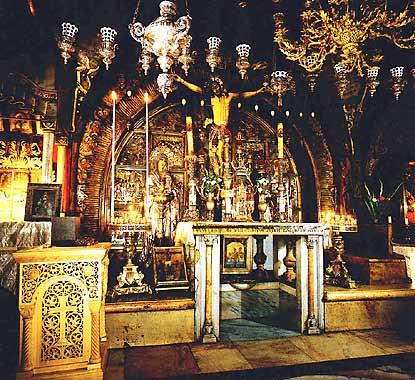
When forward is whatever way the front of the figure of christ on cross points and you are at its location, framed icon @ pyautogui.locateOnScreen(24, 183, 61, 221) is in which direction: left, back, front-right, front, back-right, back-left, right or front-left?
front-right

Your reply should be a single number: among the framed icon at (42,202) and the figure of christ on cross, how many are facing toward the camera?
2

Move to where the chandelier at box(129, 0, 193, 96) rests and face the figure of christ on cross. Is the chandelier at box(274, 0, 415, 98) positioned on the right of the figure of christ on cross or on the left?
right

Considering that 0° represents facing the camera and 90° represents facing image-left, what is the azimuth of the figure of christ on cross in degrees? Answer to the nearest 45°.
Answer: approximately 0°

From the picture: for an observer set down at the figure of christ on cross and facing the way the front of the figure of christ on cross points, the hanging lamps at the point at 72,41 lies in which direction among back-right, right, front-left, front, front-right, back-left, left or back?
front-right
